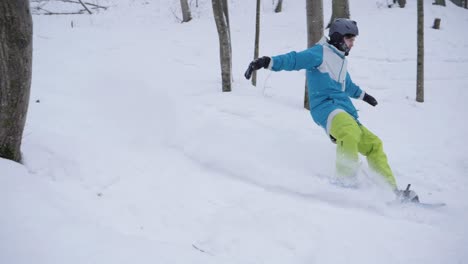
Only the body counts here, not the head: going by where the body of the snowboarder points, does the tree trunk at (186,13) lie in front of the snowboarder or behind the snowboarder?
behind

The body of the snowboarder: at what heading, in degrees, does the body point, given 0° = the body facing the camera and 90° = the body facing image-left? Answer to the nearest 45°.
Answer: approximately 315°

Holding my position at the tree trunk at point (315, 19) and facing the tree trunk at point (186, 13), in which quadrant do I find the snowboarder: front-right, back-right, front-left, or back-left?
back-left

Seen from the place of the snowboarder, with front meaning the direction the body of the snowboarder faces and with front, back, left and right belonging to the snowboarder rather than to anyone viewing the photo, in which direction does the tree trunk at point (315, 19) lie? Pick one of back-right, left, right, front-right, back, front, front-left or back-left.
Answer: back-left

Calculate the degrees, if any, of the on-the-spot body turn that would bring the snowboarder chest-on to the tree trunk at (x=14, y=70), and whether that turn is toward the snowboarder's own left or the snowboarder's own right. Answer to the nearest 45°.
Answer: approximately 90° to the snowboarder's own right

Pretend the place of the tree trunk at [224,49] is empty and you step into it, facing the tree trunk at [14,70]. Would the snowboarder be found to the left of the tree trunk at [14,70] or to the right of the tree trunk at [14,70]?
left

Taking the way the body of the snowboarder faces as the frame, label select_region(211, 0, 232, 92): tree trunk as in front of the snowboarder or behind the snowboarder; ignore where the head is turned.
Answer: behind

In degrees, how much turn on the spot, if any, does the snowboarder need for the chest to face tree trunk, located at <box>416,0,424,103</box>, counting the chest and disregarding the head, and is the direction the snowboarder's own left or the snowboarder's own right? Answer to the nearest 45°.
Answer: approximately 135° to the snowboarder's own left
